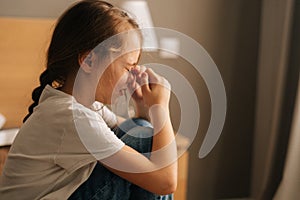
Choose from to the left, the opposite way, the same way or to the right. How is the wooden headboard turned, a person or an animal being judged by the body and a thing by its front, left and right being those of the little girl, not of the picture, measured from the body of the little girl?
to the right

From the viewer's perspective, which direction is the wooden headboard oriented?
toward the camera

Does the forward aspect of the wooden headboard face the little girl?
yes

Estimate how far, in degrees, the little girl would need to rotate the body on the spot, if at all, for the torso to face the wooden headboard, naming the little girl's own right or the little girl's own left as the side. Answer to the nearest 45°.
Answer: approximately 90° to the little girl's own left

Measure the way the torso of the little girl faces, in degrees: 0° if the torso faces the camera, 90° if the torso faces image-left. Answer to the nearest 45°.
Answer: approximately 270°

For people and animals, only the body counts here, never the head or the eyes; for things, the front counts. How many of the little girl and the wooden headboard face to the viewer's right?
1

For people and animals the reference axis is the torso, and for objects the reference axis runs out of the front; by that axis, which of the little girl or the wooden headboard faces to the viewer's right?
the little girl
